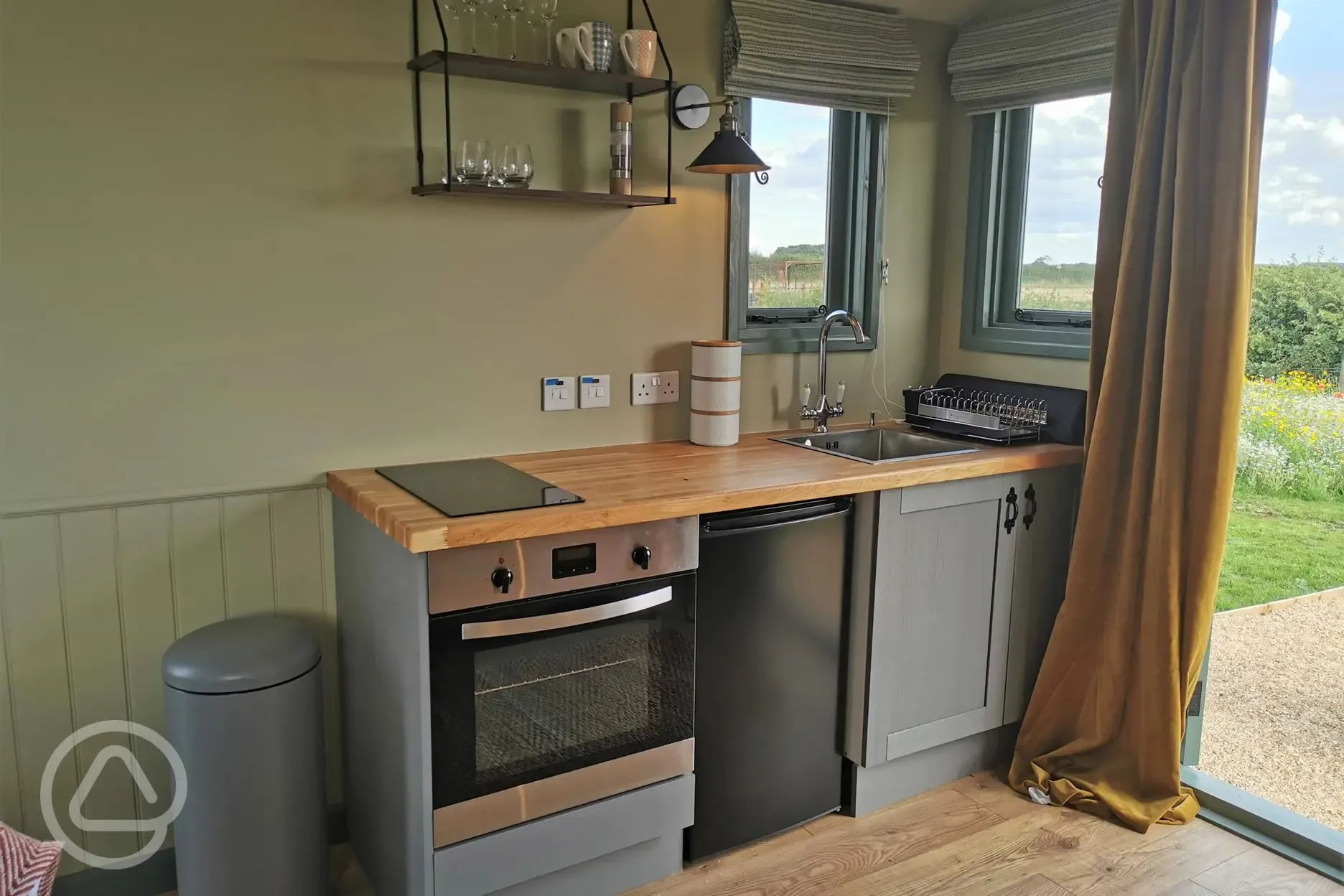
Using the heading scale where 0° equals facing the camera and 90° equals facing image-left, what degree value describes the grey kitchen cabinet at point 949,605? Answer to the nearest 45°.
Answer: approximately 315°

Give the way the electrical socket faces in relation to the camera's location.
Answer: facing the viewer and to the right of the viewer

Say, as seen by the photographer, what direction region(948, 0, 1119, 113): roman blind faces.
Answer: facing the viewer and to the left of the viewer

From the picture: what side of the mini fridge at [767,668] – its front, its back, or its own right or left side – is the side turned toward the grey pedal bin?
right

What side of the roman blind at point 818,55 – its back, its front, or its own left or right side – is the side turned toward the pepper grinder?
right

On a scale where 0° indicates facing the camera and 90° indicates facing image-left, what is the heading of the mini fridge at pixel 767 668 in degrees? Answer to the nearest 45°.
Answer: approximately 315°
